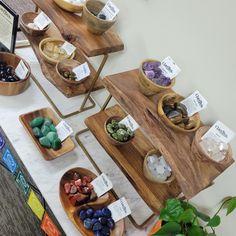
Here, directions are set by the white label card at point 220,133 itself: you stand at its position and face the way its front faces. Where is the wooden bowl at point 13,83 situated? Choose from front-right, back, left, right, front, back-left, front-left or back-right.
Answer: front-right

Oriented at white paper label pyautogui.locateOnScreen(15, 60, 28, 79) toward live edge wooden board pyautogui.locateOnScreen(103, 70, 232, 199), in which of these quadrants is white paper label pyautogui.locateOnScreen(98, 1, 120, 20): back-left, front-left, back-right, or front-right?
front-left

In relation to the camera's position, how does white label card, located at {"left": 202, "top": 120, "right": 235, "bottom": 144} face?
facing the viewer and to the left of the viewer

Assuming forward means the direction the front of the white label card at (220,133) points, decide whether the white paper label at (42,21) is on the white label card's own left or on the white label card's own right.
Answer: on the white label card's own right

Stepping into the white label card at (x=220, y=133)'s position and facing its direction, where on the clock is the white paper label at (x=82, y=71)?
The white paper label is roughly at 2 o'clock from the white label card.

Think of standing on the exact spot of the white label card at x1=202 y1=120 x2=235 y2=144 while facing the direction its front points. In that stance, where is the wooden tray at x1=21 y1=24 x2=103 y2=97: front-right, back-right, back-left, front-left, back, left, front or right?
front-right

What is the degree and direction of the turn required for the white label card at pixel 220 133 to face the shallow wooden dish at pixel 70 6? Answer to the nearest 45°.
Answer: approximately 45° to its right
